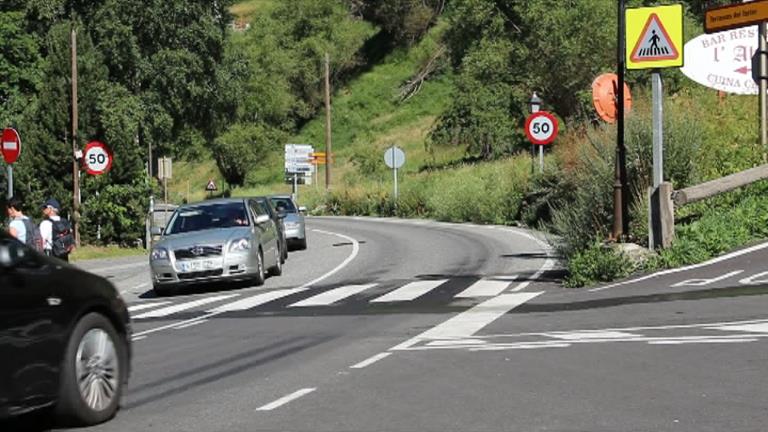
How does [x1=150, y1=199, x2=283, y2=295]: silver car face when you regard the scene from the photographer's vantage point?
facing the viewer and to the left of the viewer

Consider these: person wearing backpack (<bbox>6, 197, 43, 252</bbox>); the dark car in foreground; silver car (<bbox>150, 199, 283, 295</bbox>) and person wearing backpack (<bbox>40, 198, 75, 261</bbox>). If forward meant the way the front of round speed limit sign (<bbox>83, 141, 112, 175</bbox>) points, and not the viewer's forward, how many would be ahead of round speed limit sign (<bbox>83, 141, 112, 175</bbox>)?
4

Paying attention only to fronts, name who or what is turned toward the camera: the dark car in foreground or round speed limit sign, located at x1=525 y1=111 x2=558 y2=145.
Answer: the round speed limit sign

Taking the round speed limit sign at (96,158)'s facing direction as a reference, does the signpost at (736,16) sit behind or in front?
in front

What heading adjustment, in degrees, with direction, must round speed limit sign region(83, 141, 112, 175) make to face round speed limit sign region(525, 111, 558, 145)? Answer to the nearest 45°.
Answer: approximately 90° to its left

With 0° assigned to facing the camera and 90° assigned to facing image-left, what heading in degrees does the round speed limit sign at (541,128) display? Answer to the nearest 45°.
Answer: approximately 0°

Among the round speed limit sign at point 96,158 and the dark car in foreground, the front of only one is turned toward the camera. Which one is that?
the round speed limit sign

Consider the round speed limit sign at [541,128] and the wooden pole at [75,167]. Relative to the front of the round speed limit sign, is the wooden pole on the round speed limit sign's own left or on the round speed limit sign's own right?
on the round speed limit sign's own right

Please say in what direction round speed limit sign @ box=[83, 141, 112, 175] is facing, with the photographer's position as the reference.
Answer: facing the viewer

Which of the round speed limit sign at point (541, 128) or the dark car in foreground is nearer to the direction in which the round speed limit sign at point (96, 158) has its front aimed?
the dark car in foreground

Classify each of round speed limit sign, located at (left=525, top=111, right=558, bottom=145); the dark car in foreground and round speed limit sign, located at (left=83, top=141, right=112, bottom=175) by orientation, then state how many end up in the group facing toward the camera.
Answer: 2

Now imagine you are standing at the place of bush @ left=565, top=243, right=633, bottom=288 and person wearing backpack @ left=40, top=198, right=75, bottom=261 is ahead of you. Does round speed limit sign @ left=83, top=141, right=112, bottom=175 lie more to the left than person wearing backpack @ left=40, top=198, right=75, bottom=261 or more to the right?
right
